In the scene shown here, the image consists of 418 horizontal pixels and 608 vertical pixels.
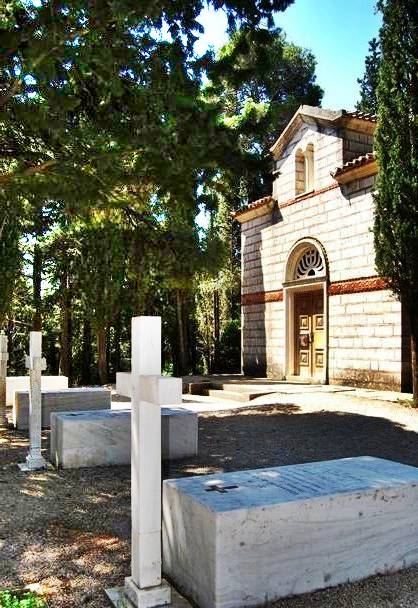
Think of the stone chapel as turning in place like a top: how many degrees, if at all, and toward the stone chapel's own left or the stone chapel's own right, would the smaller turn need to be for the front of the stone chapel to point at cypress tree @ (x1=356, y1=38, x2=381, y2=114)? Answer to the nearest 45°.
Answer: approximately 135° to the stone chapel's own right

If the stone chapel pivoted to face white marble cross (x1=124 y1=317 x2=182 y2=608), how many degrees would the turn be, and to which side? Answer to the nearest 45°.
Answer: approximately 45° to its left

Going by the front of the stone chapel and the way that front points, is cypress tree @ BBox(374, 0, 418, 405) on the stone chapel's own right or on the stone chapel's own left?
on the stone chapel's own left

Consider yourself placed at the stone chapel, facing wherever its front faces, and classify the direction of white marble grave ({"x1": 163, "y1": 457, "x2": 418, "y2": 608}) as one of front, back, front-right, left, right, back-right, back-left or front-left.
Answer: front-left

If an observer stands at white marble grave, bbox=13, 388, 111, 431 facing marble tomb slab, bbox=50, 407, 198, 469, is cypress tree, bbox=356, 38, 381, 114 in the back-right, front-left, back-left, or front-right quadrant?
back-left

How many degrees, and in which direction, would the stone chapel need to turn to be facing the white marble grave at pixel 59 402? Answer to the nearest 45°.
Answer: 0° — it already faces it

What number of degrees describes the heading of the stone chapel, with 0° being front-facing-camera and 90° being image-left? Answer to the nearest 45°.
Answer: approximately 45°

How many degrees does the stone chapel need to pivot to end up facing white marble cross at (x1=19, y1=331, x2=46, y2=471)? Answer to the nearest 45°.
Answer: approximately 45° to its left
